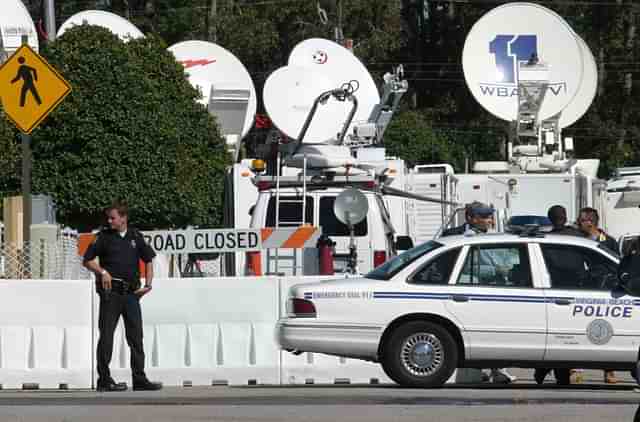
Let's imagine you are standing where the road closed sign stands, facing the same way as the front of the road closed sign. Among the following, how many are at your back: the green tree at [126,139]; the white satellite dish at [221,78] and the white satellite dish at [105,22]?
3

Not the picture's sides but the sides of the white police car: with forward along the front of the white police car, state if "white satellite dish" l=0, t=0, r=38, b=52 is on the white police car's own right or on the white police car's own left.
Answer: on the white police car's own left

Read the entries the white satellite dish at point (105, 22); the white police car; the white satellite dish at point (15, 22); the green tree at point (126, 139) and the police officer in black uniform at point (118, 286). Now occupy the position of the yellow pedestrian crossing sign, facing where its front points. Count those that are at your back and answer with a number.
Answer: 3

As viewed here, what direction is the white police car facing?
to the viewer's right

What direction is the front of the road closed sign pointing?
toward the camera

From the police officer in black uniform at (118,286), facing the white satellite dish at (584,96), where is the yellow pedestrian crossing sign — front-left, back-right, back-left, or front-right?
front-left

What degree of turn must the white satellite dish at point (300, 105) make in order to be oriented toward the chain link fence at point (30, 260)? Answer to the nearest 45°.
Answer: approximately 90° to its right

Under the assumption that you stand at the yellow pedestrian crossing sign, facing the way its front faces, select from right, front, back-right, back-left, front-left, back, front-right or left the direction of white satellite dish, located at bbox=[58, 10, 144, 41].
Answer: back

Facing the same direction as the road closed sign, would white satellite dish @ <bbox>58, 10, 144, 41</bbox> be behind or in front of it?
behind

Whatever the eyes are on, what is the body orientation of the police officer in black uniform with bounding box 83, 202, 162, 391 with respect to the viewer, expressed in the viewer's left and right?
facing the viewer and to the right of the viewer

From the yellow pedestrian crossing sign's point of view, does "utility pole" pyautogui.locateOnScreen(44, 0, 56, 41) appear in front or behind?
behind

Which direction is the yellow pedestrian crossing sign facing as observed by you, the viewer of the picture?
facing the viewer

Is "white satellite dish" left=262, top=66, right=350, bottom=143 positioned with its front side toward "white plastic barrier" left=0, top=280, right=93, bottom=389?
no

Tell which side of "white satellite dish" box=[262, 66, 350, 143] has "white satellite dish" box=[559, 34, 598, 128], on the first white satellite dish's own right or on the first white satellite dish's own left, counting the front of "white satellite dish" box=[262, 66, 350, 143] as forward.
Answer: on the first white satellite dish's own left

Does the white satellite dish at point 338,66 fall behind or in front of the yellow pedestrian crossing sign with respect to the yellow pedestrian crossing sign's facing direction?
behind
